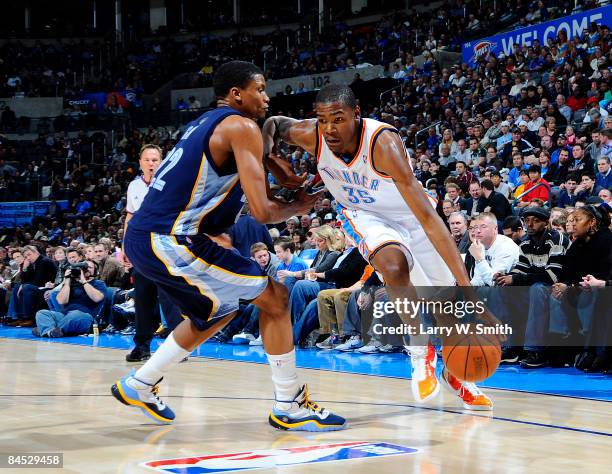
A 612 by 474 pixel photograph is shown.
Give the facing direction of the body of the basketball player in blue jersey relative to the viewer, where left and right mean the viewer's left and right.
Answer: facing to the right of the viewer

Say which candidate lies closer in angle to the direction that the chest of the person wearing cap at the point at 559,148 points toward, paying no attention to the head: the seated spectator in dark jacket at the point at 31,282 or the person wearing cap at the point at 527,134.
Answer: the seated spectator in dark jacket

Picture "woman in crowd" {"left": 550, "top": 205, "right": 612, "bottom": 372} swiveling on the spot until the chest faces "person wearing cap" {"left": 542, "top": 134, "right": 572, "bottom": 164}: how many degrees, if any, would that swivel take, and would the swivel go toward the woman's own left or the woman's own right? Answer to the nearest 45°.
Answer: approximately 135° to the woman's own right

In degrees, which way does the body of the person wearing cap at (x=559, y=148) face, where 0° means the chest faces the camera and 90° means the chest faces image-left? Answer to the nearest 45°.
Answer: approximately 45°

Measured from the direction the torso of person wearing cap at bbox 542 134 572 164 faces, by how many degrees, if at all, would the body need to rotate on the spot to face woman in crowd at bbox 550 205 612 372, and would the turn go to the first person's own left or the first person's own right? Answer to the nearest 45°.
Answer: approximately 45° to the first person's own left

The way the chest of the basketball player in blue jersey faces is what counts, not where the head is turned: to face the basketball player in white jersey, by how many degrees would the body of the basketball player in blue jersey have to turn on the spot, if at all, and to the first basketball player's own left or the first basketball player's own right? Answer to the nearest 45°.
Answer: approximately 45° to the first basketball player's own left

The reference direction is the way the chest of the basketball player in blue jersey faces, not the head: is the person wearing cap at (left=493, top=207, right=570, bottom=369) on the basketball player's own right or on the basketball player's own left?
on the basketball player's own left

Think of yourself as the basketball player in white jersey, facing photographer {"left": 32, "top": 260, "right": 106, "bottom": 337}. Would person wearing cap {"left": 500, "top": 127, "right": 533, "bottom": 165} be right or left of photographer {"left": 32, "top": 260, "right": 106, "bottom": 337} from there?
right

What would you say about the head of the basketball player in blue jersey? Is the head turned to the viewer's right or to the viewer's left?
to the viewer's right

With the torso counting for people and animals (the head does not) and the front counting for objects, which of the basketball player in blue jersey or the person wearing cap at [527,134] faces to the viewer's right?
the basketball player in blue jersey

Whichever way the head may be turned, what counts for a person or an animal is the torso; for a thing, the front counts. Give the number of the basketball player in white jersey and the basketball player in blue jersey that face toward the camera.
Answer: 1
